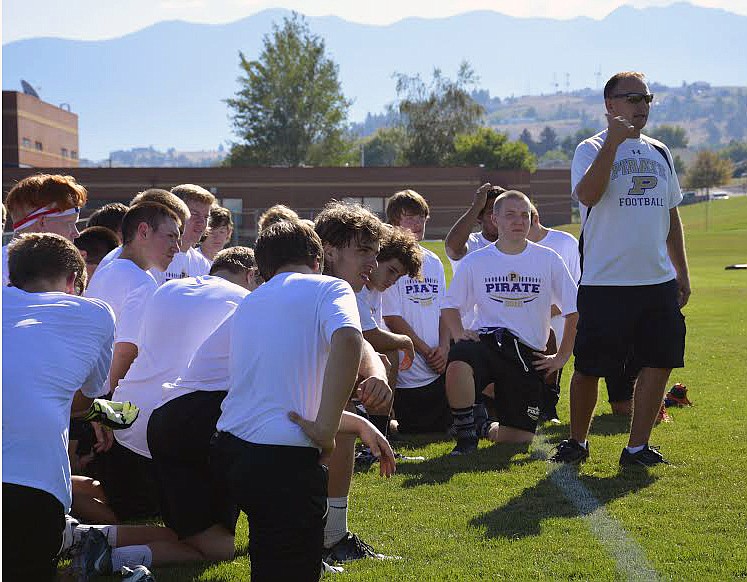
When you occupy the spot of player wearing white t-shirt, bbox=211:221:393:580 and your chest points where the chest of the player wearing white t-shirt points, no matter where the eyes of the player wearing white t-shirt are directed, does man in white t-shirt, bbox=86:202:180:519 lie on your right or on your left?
on your left

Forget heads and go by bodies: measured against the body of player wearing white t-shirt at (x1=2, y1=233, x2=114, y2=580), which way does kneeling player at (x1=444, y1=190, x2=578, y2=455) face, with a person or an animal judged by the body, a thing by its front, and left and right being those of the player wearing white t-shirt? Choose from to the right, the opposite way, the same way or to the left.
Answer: the opposite way

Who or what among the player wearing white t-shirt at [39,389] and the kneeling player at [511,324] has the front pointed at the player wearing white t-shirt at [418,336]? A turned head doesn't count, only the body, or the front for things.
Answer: the player wearing white t-shirt at [39,389]

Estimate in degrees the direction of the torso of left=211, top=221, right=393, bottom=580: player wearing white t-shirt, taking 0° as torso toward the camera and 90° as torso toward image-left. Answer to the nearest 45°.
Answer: approximately 225°

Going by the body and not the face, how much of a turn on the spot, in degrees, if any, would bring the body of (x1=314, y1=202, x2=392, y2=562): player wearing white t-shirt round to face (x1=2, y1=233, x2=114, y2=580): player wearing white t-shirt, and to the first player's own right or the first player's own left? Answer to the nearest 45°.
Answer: approximately 135° to the first player's own right

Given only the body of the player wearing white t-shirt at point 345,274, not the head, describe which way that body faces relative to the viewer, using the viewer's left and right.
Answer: facing to the right of the viewer

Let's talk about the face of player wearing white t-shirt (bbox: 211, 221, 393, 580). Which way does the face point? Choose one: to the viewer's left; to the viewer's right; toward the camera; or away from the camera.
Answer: away from the camera

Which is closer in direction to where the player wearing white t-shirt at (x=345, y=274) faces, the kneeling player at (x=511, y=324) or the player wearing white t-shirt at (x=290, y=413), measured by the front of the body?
the kneeling player

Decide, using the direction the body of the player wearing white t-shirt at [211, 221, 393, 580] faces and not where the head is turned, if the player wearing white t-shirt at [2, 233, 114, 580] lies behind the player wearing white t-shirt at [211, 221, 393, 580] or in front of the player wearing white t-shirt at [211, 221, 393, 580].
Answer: behind

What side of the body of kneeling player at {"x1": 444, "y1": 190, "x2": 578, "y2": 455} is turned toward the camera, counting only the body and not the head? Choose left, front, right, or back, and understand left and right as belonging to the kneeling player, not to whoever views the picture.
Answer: front

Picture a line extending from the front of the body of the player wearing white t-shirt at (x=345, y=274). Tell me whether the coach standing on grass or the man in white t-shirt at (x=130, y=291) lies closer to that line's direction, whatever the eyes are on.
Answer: the coach standing on grass

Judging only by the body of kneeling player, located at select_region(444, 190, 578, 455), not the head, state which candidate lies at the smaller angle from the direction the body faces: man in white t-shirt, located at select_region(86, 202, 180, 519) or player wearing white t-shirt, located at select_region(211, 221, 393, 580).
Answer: the player wearing white t-shirt

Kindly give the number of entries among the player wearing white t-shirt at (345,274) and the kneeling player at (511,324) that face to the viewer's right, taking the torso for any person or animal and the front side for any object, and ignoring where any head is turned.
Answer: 1

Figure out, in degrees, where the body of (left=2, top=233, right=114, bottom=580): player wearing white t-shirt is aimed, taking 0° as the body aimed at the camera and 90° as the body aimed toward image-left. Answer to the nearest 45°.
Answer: approximately 225°

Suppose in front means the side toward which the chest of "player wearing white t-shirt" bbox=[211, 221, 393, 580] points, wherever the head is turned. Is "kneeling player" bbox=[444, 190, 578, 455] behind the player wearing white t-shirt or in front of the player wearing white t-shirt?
in front
